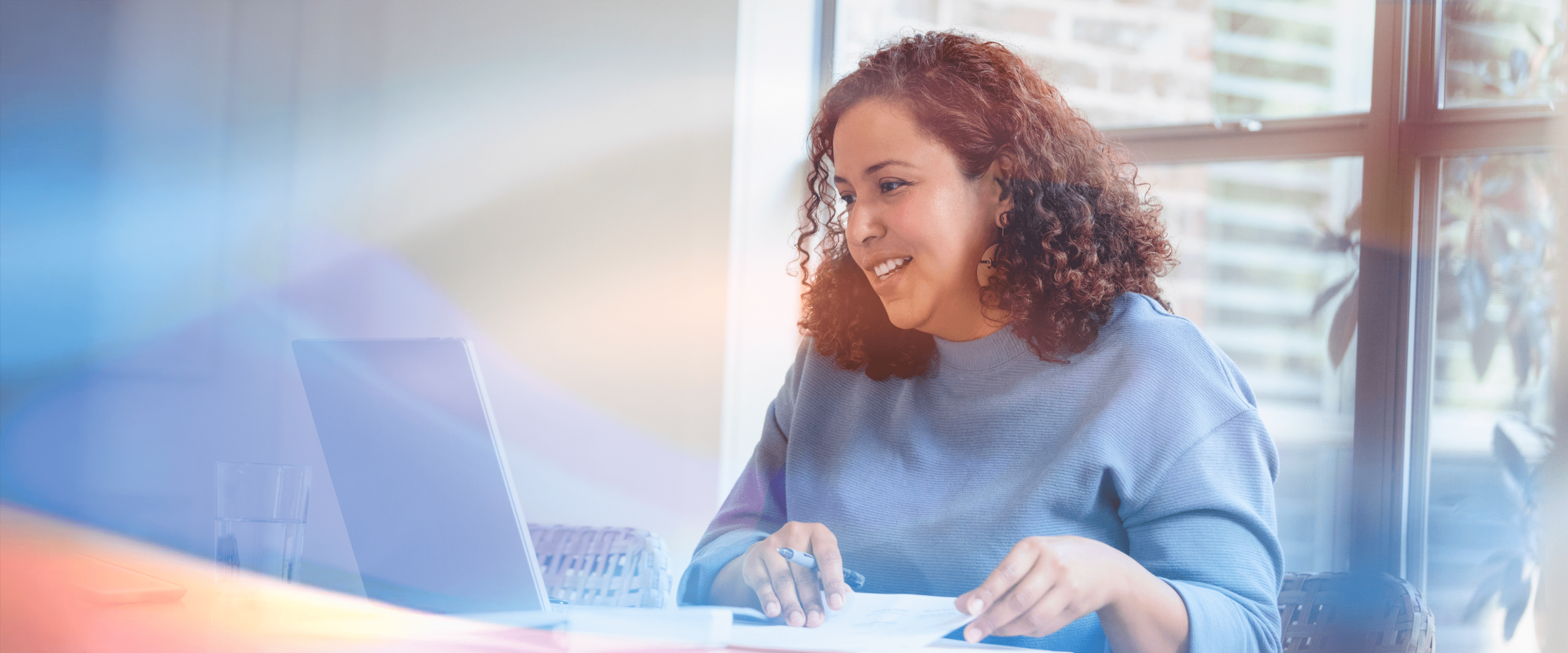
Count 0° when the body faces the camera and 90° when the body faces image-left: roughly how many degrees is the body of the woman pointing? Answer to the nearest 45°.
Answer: approximately 45°

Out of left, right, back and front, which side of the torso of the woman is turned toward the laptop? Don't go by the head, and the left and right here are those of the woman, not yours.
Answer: front

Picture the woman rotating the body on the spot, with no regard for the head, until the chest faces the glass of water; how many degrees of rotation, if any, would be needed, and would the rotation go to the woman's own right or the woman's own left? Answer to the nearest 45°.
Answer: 0° — they already face it
